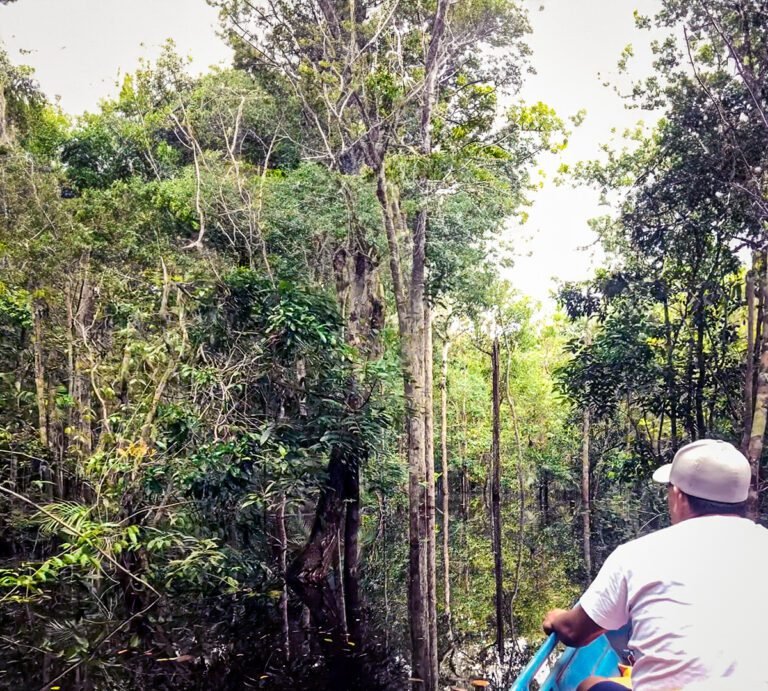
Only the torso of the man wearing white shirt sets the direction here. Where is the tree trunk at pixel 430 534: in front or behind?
in front

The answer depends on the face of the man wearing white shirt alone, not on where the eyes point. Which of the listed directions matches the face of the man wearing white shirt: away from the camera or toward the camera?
away from the camera

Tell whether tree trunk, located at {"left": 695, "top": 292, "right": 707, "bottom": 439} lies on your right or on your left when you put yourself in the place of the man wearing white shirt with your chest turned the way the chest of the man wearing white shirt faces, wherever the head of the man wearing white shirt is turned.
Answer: on your right

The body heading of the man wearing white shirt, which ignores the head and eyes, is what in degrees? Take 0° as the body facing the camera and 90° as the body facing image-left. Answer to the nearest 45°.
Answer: approximately 135°

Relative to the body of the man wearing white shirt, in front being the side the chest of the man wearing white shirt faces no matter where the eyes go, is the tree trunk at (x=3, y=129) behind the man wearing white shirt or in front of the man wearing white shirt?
in front

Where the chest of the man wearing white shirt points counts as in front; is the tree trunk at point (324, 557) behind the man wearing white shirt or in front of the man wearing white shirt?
in front
